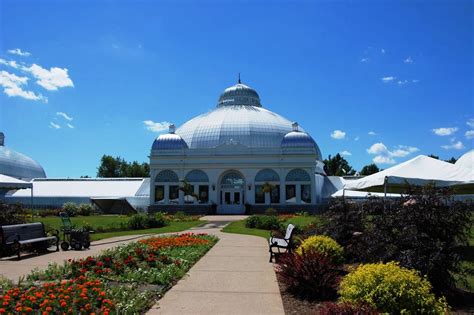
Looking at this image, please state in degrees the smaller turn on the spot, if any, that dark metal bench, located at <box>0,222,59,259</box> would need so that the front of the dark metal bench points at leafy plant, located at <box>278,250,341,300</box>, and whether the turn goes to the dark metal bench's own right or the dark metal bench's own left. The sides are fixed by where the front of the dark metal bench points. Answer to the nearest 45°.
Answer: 0° — it already faces it

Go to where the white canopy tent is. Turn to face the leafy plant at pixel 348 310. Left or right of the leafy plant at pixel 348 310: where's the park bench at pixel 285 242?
right

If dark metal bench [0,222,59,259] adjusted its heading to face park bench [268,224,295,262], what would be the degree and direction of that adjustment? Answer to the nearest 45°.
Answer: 0° — it already faces it

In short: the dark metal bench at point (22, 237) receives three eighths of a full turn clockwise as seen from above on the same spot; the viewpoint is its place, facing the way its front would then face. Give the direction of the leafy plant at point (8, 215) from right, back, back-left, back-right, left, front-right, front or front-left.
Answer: right

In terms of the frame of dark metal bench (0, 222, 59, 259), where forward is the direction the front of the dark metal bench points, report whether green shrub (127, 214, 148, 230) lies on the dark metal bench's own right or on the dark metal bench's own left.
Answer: on the dark metal bench's own left

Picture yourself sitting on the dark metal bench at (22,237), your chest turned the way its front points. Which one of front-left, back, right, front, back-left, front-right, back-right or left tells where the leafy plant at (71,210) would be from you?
back-left

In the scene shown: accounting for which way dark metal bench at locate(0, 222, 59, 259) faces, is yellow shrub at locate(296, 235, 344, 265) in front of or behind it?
in front

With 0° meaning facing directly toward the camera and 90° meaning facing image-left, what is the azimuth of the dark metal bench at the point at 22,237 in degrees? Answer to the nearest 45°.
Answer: approximately 315°

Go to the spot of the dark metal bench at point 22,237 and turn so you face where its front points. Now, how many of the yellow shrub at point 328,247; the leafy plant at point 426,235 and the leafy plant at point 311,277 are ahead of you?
3

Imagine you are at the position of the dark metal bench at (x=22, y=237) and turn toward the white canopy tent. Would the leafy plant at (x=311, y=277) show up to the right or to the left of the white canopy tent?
right

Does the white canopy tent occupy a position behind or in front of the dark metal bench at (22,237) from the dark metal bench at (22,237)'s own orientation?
in front
